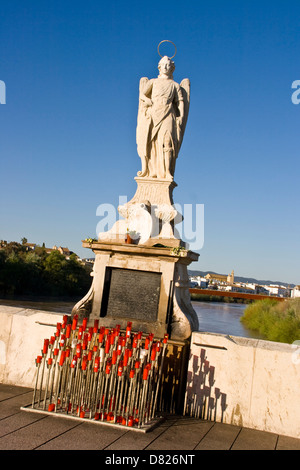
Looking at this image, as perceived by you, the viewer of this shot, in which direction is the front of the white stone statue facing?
facing the viewer

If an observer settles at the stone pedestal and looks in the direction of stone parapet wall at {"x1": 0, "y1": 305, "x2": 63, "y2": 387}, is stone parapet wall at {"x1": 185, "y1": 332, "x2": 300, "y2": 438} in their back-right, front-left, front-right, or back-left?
back-left
